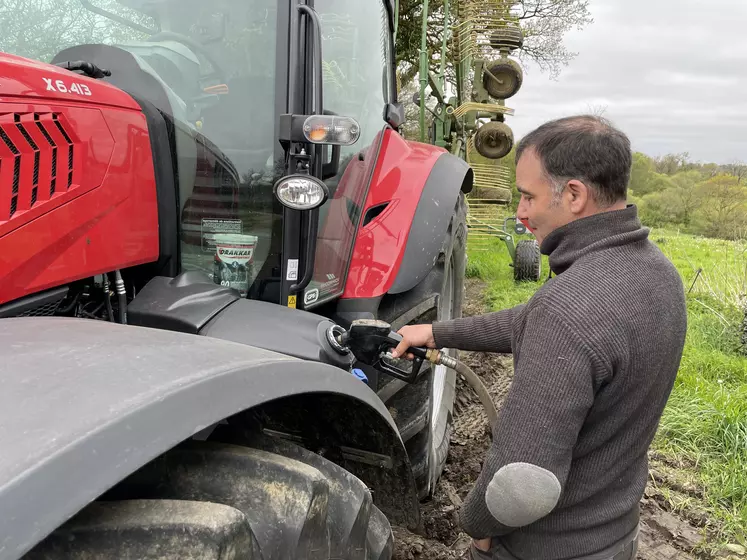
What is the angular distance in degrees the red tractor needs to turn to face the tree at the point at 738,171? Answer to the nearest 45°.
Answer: approximately 180°

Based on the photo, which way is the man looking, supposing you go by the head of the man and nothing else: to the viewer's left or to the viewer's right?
to the viewer's left

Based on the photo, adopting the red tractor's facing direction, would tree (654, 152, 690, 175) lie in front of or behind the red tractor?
behind

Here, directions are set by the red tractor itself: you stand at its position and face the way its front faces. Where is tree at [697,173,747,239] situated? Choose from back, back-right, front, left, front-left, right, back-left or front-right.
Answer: back

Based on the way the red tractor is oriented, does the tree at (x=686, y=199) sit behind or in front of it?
behind

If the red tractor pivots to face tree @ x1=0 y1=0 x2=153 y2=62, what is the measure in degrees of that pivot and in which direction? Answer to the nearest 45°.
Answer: approximately 90° to its right

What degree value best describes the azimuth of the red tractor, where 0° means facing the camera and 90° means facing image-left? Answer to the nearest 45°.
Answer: approximately 45°
